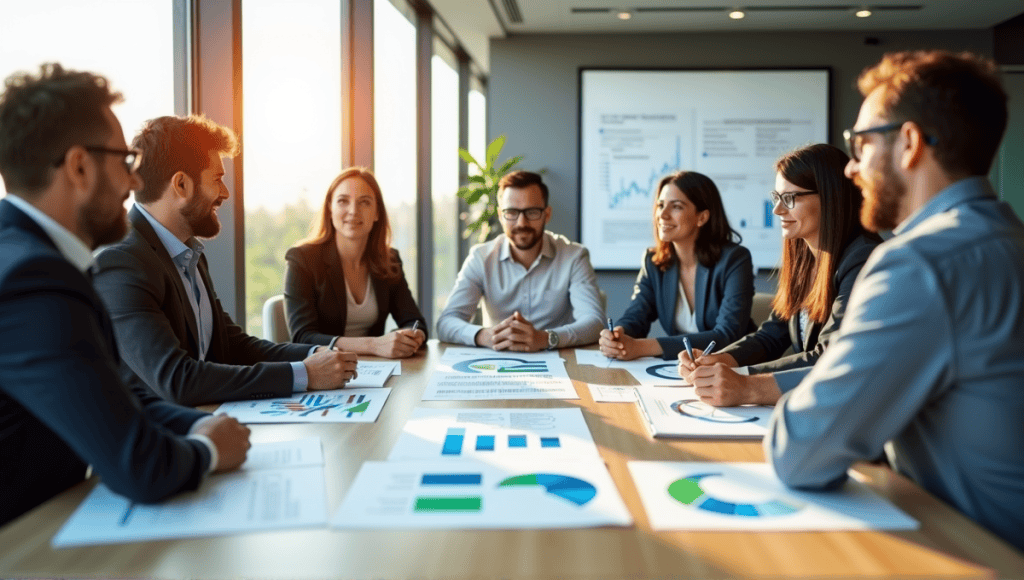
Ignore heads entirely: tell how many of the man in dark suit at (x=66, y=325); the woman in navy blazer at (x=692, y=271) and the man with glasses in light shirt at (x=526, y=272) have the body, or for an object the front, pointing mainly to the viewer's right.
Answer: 1

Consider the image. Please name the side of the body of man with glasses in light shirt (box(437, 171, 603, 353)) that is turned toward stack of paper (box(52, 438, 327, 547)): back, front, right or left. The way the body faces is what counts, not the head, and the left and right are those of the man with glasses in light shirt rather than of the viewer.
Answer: front

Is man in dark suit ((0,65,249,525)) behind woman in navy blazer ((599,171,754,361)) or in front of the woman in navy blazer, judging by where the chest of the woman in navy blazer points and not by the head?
in front

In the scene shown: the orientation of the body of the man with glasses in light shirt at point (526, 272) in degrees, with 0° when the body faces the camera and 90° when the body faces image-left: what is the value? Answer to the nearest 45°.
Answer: approximately 0°

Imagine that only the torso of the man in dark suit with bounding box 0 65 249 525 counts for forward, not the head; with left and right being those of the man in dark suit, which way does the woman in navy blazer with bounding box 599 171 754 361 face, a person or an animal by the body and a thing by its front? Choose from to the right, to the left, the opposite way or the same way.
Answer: the opposite way

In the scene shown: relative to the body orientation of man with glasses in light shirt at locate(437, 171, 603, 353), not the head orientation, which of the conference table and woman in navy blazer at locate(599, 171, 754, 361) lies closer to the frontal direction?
the conference table

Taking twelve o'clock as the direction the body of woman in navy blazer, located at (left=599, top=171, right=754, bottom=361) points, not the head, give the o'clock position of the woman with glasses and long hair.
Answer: The woman with glasses and long hair is roughly at 10 o'clock from the woman in navy blazer.

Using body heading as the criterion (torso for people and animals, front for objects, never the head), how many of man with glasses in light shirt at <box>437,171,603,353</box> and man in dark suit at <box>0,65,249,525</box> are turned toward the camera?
1

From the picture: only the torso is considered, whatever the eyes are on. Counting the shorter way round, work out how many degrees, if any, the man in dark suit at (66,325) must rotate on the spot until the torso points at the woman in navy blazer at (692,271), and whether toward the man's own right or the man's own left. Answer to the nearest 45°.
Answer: approximately 45° to the man's own left

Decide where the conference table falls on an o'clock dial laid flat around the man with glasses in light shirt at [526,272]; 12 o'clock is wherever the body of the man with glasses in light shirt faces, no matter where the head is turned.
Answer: The conference table is roughly at 12 o'clock from the man with glasses in light shirt.

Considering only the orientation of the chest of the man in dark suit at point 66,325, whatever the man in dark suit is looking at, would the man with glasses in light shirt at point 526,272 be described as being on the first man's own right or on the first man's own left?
on the first man's own left

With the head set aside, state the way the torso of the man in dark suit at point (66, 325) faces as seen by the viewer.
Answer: to the viewer's right
